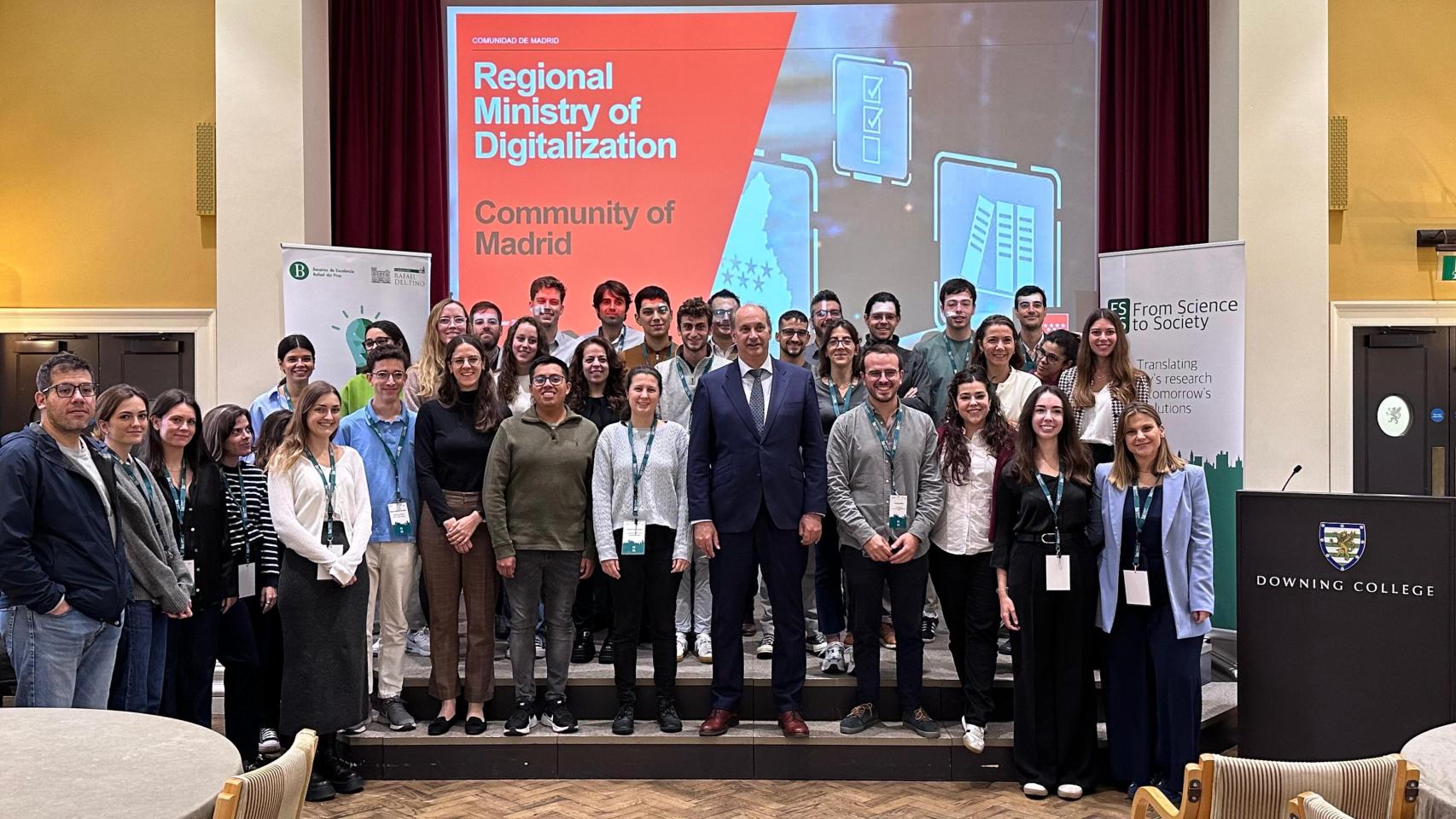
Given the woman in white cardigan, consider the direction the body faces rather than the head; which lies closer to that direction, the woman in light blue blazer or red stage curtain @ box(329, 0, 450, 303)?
the woman in light blue blazer

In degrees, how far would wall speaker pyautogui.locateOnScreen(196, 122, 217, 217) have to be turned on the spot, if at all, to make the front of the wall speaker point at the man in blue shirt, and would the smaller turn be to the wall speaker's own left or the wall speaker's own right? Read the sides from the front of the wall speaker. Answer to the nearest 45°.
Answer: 0° — it already faces them

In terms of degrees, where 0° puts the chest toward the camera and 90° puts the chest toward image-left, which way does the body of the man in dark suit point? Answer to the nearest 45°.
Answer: approximately 0°

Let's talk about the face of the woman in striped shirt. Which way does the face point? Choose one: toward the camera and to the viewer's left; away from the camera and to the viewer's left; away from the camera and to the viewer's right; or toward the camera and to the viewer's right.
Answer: toward the camera and to the viewer's right

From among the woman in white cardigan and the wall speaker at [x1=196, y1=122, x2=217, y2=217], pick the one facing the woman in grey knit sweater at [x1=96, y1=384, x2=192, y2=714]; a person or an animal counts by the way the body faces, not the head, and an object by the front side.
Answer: the wall speaker

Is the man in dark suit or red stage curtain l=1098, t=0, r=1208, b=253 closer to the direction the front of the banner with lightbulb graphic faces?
the man in dark suit

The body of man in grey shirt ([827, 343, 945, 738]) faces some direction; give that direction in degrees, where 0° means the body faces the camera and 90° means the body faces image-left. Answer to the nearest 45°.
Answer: approximately 0°
